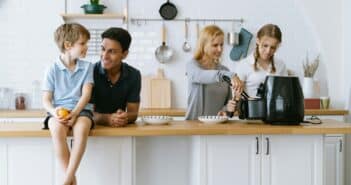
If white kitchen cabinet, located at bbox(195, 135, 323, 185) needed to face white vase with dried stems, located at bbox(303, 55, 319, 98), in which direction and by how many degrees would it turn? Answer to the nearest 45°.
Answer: approximately 180°

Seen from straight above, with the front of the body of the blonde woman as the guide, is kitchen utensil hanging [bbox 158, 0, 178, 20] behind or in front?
behind

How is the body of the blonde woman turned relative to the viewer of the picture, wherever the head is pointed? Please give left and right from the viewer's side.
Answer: facing the viewer and to the right of the viewer

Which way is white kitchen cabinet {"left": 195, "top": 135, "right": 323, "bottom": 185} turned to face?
toward the camera

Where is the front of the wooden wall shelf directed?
toward the camera

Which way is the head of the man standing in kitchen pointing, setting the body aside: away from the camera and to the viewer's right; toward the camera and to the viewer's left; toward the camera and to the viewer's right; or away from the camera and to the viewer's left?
toward the camera and to the viewer's left

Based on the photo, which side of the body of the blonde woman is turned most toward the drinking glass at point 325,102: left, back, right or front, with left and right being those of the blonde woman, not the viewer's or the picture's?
left

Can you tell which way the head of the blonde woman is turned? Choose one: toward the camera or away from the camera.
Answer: toward the camera
